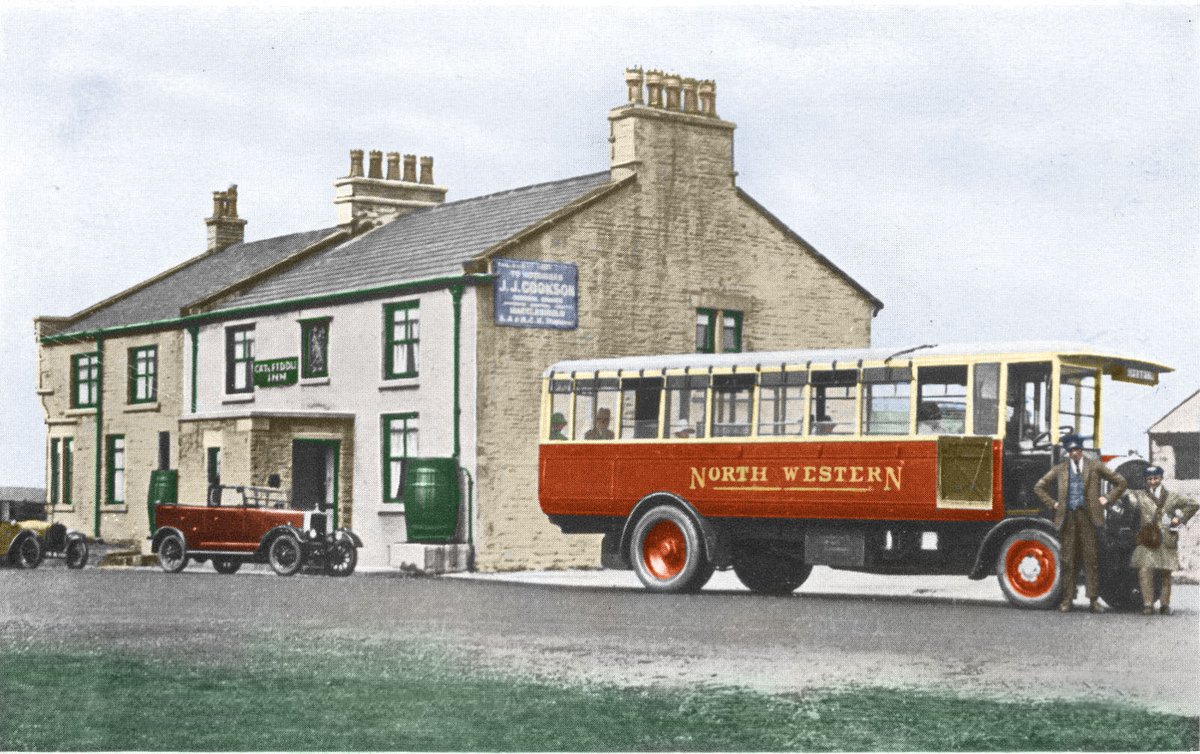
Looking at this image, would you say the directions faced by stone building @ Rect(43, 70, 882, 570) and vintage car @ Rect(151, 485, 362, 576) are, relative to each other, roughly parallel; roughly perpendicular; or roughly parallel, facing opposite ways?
roughly perpendicular

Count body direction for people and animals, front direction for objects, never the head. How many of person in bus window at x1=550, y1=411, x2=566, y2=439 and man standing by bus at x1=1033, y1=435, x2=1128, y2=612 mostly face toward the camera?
1

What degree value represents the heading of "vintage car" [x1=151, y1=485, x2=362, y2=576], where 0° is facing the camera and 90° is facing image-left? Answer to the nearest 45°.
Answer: approximately 315°

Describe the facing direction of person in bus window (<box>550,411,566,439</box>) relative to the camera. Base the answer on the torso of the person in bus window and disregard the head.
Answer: to the viewer's right

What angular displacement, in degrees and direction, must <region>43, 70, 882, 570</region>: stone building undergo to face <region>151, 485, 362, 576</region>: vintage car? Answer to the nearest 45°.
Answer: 0° — it already faces it

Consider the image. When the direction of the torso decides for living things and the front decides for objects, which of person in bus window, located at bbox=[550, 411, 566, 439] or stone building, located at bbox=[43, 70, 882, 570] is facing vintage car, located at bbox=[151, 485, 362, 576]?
the stone building

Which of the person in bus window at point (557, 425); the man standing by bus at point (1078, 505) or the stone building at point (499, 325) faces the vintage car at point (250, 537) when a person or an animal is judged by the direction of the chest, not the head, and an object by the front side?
the stone building

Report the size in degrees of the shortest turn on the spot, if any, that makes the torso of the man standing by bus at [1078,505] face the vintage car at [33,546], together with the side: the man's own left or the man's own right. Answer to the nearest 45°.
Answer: approximately 135° to the man's own right

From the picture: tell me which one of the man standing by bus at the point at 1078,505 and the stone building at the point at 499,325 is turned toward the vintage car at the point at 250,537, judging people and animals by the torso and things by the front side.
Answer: the stone building
